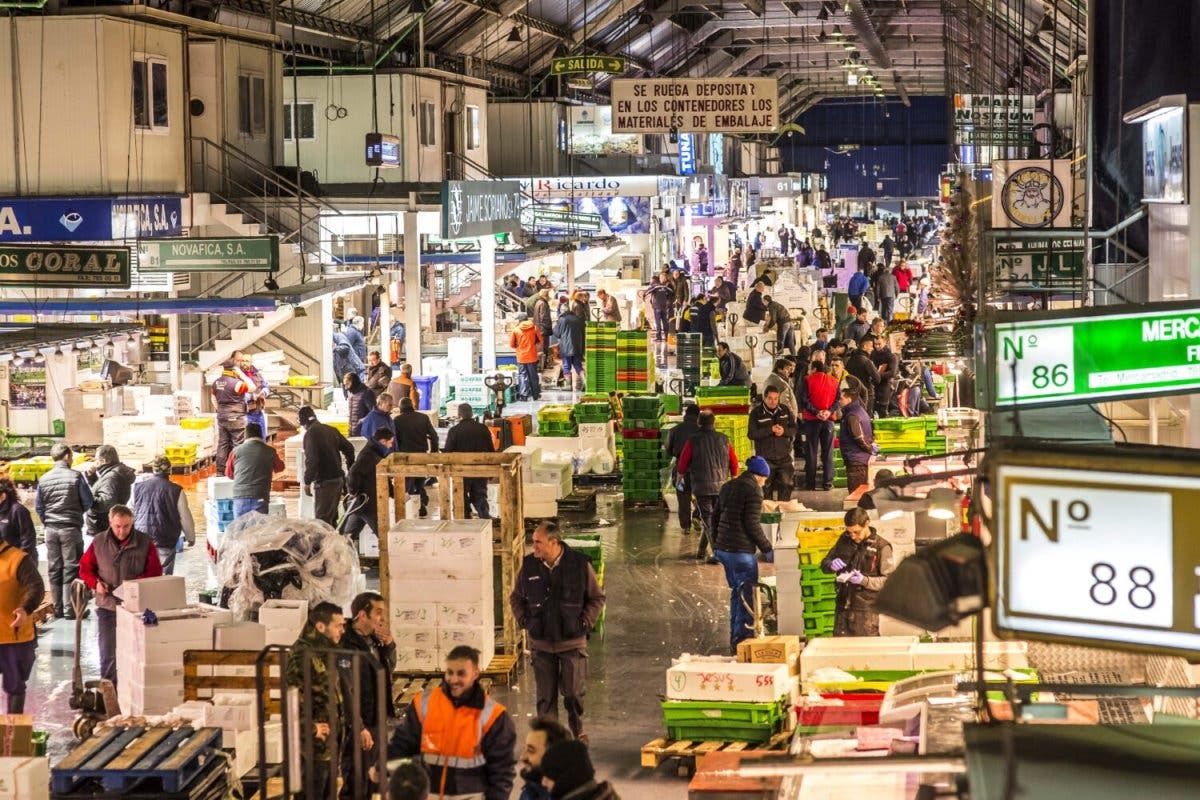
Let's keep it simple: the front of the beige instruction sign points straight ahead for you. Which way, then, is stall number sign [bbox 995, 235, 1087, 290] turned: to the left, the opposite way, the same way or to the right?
the same way

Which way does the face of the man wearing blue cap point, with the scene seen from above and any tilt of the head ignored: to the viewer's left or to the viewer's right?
to the viewer's right

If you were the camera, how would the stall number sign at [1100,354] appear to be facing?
facing the viewer

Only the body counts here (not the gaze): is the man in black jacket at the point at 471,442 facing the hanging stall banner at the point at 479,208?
yes

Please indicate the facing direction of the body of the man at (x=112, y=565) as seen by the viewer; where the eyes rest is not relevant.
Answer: toward the camera

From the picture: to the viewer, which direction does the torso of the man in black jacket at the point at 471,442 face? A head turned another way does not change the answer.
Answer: away from the camera

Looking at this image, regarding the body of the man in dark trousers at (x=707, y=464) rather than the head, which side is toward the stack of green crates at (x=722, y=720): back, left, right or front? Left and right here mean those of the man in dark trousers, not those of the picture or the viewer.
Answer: back

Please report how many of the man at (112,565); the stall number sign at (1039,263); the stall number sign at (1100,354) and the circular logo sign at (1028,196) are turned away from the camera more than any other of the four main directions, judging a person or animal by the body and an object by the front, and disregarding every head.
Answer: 0

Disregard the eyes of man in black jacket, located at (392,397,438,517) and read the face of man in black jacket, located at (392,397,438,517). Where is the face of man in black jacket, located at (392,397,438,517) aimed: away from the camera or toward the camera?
away from the camera

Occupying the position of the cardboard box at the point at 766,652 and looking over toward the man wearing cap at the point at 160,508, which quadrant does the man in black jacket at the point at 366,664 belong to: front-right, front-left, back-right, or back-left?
front-left

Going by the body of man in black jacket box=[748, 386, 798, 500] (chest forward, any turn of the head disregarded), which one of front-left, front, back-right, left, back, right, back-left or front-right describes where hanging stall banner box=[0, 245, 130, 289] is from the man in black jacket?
right

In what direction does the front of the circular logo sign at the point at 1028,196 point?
toward the camera

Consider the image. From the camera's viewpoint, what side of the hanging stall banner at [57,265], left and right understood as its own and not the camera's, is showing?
front

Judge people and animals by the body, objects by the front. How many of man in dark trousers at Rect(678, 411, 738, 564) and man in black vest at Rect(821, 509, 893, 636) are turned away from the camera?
1

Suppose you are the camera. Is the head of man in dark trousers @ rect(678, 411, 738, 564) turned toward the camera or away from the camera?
away from the camera

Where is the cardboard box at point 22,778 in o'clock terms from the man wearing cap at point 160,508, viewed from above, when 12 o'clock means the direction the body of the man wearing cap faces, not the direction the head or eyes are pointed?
The cardboard box is roughly at 6 o'clock from the man wearing cap.
